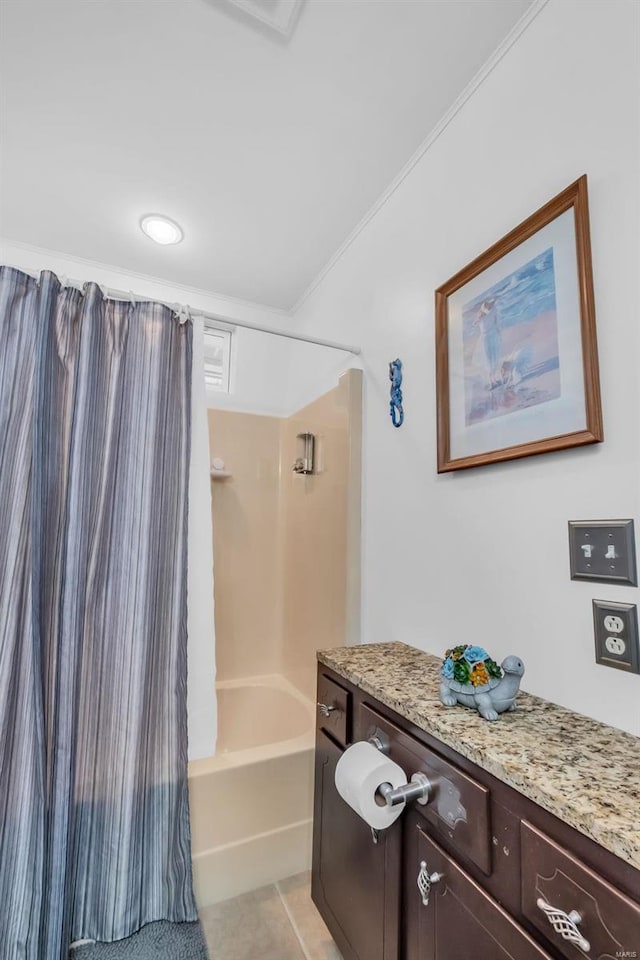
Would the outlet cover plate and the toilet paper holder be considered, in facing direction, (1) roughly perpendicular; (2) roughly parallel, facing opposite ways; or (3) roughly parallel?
roughly parallel

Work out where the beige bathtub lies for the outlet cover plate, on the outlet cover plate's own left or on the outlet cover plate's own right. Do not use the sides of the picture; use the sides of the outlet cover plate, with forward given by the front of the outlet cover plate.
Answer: on the outlet cover plate's own right

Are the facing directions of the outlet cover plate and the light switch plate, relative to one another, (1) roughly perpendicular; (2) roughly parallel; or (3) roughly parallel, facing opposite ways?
roughly parallel

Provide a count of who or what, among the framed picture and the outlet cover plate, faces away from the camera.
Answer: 0

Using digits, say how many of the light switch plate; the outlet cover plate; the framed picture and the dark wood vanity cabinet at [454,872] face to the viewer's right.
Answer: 0

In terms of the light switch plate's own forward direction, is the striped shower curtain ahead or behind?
ahead

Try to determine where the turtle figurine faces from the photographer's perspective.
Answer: facing the viewer and to the right of the viewer

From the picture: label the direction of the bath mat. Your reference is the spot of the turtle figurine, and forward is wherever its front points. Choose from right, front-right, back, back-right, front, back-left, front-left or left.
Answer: back-right

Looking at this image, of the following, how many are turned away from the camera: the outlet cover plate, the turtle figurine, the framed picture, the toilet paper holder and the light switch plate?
0

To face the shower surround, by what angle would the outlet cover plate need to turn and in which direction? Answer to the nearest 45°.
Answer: approximately 90° to its right

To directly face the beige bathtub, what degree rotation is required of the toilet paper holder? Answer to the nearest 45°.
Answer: approximately 90° to its right

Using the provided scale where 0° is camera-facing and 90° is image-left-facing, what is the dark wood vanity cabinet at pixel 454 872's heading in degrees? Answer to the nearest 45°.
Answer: approximately 45°

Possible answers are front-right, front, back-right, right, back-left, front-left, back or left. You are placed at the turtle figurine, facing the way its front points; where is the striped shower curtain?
back-right

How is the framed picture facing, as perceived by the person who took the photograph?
facing the viewer and to the left of the viewer

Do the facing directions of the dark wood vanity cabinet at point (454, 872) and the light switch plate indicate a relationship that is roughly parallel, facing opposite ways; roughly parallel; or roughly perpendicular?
roughly parallel
